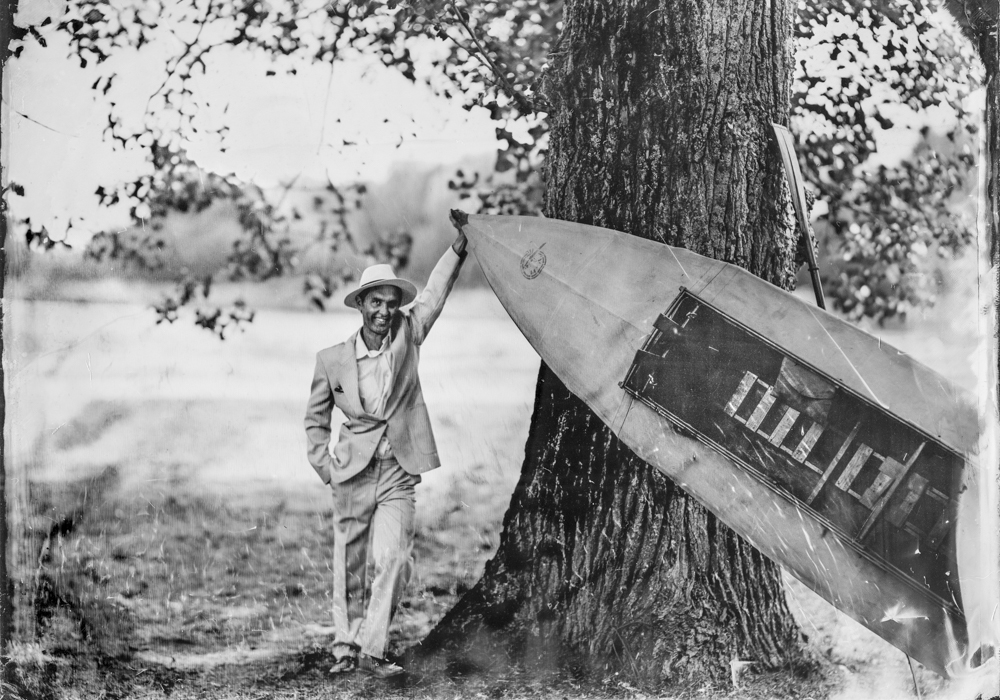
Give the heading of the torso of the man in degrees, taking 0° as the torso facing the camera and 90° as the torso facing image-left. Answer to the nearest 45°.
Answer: approximately 0°
